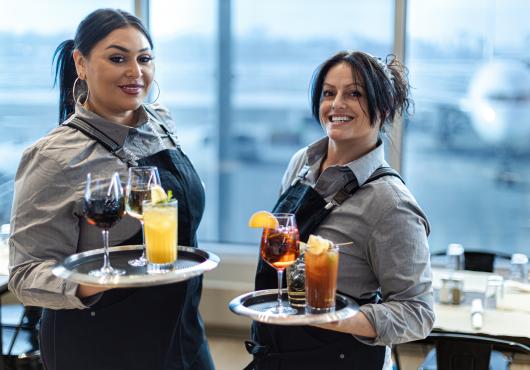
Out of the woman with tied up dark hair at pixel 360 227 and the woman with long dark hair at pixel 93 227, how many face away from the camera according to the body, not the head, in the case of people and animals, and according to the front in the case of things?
0

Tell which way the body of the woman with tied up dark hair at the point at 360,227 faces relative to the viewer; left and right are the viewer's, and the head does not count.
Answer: facing the viewer and to the left of the viewer

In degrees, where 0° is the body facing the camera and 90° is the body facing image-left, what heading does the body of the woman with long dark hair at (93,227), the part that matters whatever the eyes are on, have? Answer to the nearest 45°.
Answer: approximately 315°

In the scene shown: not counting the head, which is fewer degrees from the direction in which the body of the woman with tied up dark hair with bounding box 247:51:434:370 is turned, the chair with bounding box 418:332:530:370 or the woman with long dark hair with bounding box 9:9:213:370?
the woman with long dark hair

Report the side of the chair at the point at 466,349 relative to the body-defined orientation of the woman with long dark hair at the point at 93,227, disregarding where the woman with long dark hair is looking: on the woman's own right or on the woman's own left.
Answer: on the woman's own left
